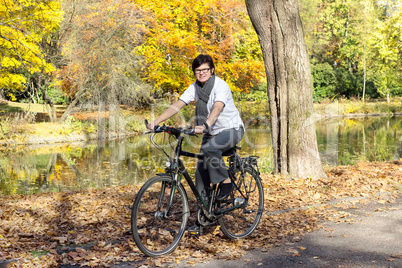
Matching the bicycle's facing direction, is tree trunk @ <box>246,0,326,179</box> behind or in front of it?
behind

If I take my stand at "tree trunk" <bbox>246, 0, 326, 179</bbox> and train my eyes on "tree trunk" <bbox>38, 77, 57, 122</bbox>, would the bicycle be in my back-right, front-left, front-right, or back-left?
back-left

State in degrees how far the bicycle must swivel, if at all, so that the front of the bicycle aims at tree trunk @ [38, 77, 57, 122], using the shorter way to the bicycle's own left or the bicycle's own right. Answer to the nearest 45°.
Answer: approximately 135° to the bicycle's own right

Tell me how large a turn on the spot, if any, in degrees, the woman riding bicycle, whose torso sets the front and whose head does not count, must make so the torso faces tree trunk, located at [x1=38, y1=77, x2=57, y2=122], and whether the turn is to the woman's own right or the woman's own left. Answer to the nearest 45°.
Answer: approximately 90° to the woman's own right

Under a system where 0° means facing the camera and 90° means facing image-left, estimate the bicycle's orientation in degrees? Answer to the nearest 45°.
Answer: approximately 45°

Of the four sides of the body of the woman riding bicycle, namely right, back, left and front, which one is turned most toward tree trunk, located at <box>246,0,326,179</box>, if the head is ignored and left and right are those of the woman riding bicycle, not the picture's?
back

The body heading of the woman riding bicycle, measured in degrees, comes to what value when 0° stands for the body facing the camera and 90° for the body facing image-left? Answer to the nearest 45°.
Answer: approximately 45°
